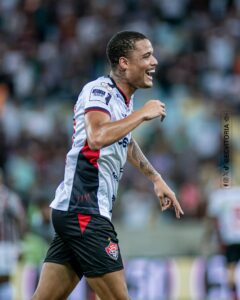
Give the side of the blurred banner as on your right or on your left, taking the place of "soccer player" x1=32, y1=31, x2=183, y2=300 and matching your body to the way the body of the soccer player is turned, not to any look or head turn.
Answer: on your left

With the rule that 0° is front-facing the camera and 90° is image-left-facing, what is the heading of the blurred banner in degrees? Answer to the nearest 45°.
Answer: approximately 0°

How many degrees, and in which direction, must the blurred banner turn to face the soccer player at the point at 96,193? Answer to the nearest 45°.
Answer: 0° — it already faces them
